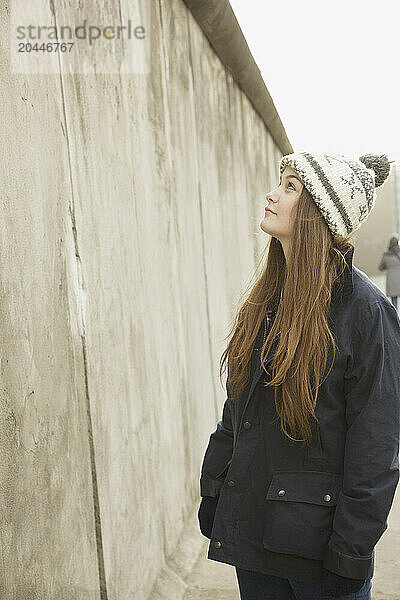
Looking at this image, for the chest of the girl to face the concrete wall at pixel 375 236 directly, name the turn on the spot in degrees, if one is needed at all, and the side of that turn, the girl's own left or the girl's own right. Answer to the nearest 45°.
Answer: approximately 135° to the girl's own right

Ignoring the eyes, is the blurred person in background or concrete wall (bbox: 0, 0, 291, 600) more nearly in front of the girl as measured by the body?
the concrete wall

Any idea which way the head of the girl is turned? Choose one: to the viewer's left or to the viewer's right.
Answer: to the viewer's left

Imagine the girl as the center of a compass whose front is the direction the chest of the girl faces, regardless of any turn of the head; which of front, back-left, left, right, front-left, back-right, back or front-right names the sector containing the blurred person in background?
back-right

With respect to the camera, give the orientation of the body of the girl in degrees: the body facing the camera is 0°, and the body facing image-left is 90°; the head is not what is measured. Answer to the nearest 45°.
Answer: approximately 45°
